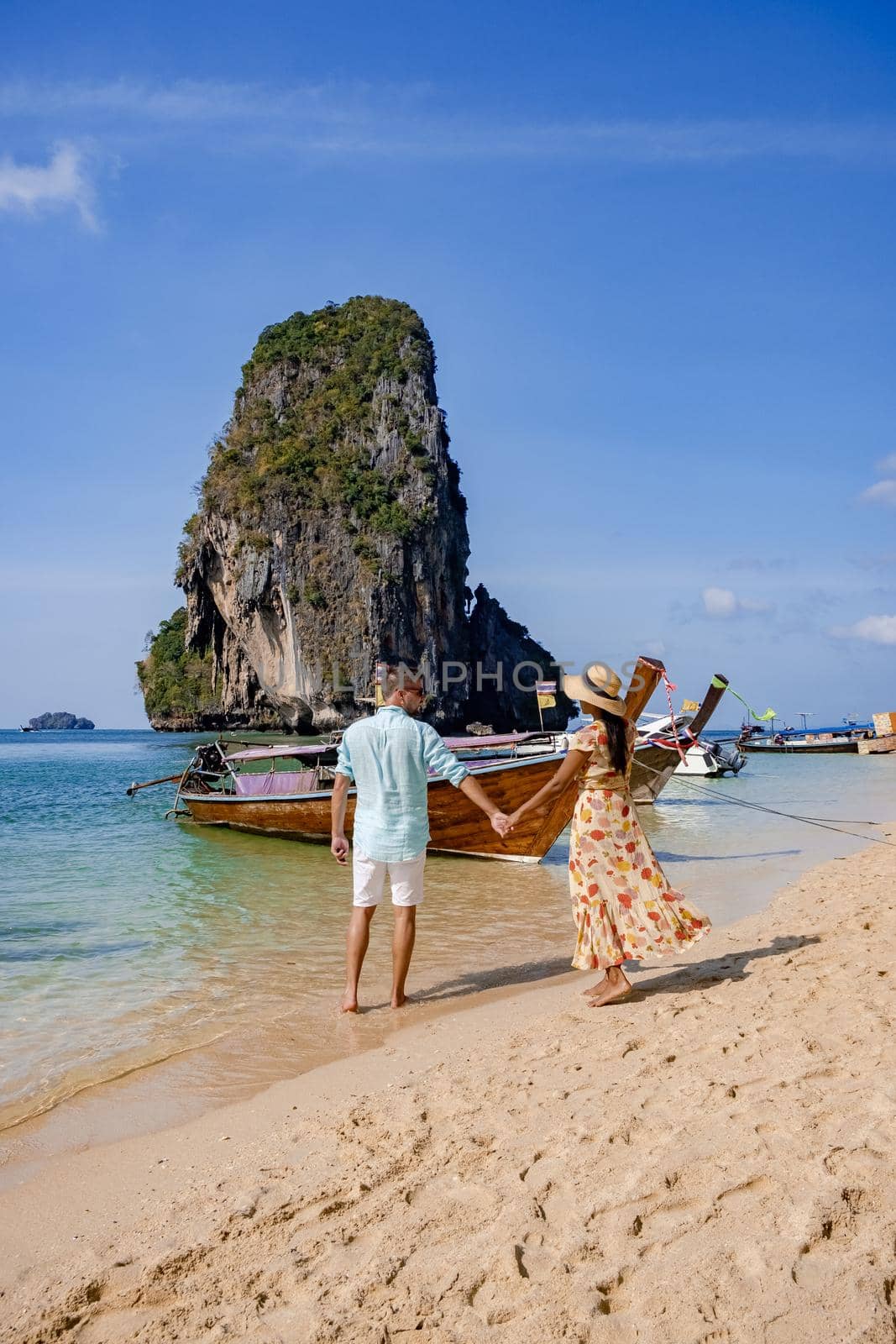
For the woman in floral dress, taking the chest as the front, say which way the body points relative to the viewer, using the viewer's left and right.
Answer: facing away from the viewer and to the left of the viewer

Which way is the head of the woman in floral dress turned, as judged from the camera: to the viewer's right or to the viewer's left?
to the viewer's left

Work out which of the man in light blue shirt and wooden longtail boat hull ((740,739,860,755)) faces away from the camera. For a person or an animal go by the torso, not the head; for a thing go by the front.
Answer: the man in light blue shirt

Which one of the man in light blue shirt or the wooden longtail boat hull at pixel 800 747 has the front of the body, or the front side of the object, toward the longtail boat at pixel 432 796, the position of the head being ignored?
the man in light blue shirt

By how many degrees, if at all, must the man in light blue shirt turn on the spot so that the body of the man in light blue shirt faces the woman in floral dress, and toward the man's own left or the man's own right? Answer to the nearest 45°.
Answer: approximately 90° to the man's own right

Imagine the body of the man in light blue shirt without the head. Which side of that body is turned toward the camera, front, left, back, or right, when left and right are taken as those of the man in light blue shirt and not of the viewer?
back

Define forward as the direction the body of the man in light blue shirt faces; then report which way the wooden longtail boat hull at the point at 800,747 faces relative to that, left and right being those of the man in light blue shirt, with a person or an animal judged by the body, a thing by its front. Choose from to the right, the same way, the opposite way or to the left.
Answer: to the right
